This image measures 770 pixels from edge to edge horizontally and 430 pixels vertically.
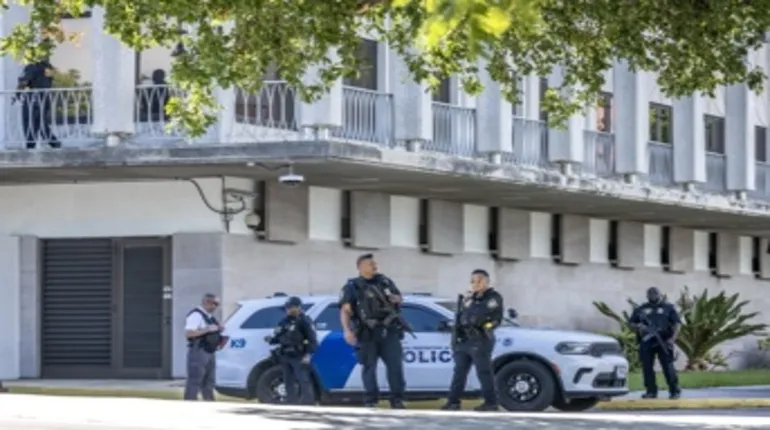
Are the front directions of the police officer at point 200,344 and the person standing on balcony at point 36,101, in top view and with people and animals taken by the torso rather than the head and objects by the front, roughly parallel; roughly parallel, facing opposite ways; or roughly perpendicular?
roughly parallel

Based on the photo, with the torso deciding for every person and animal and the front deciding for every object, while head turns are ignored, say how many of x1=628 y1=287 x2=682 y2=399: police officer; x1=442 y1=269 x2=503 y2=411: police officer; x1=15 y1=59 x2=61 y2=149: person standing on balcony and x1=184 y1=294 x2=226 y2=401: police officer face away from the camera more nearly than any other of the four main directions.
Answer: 0

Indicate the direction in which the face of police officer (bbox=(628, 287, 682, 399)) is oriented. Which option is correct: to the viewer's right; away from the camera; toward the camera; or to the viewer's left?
toward the camera

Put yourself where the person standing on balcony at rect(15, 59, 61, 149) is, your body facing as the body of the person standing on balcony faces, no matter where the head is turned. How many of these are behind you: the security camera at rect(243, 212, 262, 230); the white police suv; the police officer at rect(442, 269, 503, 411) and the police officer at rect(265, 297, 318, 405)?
0

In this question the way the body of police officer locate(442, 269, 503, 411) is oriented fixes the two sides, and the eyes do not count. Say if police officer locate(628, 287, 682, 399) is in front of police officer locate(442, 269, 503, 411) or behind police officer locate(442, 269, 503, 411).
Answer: behind

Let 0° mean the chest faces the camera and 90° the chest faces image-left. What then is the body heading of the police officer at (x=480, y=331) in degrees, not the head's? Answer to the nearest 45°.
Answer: approximately 45°

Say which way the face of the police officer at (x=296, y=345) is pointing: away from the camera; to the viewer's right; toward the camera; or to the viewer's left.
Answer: toward the camera

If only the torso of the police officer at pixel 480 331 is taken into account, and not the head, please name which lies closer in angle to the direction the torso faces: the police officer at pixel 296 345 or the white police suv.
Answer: the police officer

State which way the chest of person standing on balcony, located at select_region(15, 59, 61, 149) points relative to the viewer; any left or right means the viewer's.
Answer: facing the viewer and to the right of the viewer

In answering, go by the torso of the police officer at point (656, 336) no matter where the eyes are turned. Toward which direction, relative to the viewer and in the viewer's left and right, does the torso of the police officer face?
facing the viewer
